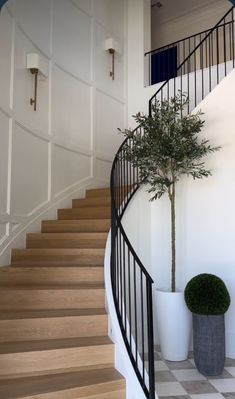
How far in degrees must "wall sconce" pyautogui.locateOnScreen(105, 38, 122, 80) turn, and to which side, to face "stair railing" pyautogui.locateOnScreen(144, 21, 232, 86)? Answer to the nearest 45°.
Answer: approximately 90° to its left

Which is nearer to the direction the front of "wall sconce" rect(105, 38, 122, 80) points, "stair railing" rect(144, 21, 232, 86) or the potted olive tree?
the potted olive tree

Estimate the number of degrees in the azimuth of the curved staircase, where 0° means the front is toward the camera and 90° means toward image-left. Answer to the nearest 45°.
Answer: approximately 0°

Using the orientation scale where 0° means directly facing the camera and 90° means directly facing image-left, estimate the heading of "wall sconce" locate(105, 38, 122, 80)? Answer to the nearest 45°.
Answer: approximately 315°
